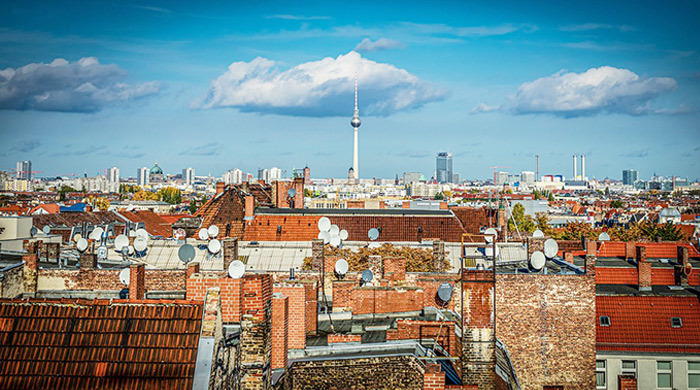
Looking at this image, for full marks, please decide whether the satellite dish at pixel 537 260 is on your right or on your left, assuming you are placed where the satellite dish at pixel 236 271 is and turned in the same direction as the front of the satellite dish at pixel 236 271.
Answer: on your left

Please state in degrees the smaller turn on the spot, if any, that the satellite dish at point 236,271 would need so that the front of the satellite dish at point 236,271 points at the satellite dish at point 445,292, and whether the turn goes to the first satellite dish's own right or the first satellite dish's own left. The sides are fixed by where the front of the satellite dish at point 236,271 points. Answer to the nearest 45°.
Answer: approximately 135° to the first satellite dish's own left

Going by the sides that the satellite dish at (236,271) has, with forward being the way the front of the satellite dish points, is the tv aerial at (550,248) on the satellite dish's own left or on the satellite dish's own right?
on the satellite dish's own left

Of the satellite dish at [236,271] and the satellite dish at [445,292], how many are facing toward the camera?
2

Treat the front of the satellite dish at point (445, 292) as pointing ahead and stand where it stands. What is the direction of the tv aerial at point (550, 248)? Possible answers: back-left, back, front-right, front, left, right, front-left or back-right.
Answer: back-left

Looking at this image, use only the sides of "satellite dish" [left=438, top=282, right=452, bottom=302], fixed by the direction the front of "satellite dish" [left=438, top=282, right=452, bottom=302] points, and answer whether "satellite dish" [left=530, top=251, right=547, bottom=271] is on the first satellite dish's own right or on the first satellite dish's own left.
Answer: on the first satellite dish's own left

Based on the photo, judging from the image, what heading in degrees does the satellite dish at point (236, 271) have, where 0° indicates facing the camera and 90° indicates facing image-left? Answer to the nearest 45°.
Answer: approximately 0°
